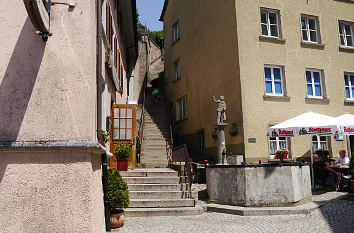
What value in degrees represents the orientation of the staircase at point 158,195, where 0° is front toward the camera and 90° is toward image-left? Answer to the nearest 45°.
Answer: approximately 0°

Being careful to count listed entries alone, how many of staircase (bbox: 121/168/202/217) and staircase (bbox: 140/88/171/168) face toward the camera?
2

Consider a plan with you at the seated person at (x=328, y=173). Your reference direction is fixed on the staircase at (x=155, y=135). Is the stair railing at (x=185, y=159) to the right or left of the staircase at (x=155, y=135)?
left

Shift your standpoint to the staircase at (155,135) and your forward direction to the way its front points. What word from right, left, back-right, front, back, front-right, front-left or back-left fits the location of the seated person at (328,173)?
front-left

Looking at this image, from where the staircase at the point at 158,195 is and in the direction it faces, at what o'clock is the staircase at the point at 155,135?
the staircase at the point at 155,135 is roughly at 6 o'clock from the staircase at the point at 158,195.

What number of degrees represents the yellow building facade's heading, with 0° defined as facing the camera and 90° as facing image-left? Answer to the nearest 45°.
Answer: approximately 315°

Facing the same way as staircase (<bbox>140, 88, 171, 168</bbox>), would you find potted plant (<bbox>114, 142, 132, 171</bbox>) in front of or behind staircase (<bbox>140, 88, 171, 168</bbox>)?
in front

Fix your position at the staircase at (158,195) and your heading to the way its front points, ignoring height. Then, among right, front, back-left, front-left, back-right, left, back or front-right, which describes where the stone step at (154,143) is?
back

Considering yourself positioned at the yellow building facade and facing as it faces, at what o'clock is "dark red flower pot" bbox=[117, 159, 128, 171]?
The dark red flower pot is roughly at 3 o'clock from the yellow building facade.

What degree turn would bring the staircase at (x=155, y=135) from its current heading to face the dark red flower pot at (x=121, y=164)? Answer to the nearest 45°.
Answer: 0° — it already faces it

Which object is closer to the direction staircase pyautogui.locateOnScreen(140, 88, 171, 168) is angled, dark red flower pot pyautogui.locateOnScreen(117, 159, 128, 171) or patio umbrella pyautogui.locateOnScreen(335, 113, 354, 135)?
the dark red flower pot

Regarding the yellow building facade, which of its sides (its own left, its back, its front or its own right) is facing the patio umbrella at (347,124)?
front

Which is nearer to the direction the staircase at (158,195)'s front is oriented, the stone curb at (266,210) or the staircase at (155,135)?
the stone curb
